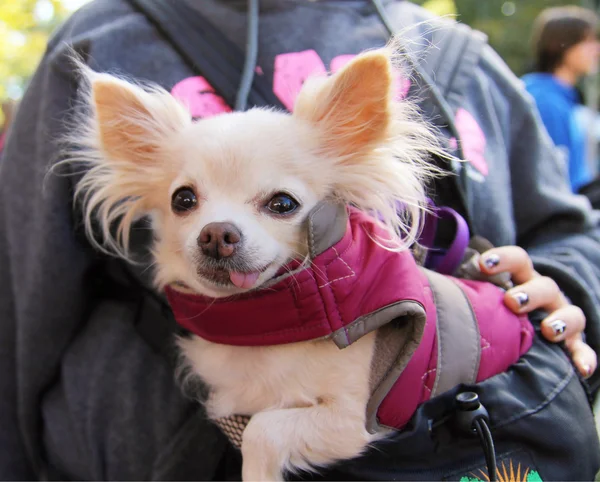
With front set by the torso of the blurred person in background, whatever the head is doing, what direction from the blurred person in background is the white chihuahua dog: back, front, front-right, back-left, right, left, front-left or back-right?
right

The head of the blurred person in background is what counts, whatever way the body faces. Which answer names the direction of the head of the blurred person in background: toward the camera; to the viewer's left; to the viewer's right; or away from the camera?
to the viewer's right

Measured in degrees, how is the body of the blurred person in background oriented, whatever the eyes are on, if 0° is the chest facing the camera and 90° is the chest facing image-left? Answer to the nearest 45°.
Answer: approximately 270°
